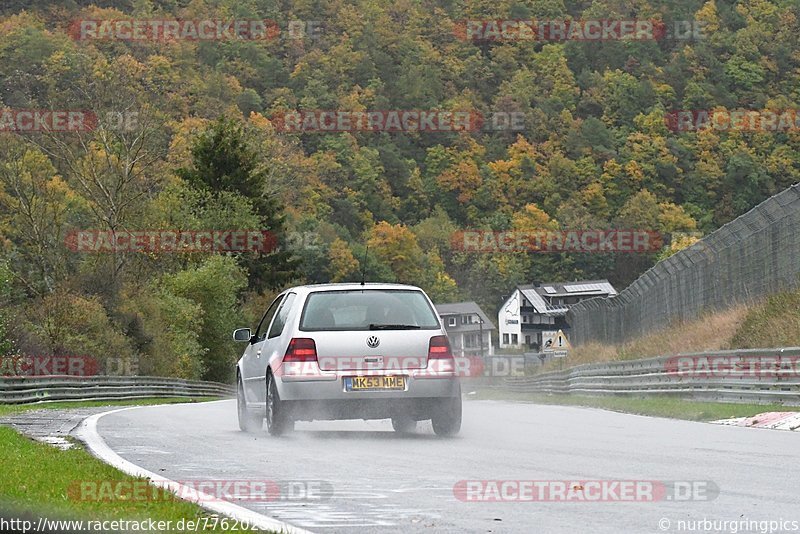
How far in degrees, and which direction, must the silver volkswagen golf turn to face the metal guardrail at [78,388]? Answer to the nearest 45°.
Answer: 0° — it already faces it

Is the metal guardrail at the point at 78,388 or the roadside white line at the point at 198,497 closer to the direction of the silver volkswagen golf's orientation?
the metal guardrail

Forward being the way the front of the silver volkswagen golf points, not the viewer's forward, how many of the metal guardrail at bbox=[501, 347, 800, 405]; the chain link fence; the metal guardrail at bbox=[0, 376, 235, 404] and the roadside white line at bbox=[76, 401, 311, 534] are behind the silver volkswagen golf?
1

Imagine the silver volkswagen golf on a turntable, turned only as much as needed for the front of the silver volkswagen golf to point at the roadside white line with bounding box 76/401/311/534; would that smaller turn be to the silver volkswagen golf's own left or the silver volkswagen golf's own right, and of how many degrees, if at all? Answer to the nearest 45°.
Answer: approximately 180°

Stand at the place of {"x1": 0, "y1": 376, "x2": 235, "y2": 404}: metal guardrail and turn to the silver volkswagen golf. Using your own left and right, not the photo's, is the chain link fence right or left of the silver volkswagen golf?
left

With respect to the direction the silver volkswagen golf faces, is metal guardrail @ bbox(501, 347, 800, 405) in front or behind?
in front

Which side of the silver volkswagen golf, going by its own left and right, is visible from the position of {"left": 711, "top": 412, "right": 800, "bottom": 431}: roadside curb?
right

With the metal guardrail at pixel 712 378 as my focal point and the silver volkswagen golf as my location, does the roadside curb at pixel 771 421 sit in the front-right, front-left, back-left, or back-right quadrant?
front-right

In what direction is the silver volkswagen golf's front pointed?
away from the camera

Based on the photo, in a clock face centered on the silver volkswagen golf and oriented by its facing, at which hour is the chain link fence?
The chain link fence is roughly at 1 o'clock from the silver volkswagen golf.

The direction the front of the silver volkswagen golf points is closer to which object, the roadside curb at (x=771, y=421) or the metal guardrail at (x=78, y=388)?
the metal guardrail

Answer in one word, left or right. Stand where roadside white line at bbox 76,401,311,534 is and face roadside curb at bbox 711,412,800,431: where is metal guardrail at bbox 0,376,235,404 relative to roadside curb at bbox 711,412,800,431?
left
